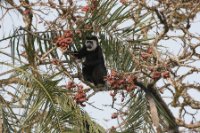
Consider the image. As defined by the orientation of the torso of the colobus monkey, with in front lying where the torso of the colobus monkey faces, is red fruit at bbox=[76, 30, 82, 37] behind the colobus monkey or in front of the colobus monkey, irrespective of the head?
in front

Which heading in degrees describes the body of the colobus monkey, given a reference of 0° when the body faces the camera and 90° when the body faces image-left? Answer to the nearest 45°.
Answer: approximately 45°
